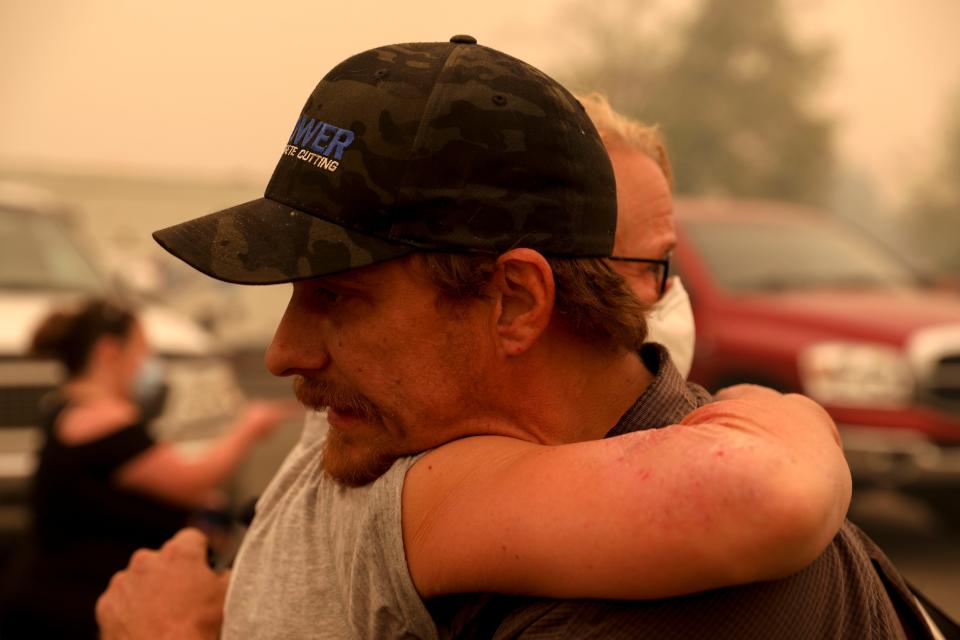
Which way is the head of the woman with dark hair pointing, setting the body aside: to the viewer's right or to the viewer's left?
to the viewer's right

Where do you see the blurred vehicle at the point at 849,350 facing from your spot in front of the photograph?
facing the viewer and to the right of the viewer

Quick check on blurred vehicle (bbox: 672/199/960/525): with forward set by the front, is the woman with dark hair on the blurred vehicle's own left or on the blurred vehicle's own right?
on the blurred vehicle's own right

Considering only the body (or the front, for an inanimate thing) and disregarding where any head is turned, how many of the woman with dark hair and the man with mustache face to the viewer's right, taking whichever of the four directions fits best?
1

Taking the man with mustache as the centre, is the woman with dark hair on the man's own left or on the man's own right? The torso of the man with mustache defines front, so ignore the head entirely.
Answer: on the man's own right

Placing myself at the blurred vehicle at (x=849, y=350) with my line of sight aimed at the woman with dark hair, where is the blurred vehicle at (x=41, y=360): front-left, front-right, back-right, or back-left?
front-right

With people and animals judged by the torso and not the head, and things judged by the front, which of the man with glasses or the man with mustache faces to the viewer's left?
the man with mustache

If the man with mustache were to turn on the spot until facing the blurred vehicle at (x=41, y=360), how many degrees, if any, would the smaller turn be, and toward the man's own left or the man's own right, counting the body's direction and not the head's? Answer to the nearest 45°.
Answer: approximately 45° to the man's own right

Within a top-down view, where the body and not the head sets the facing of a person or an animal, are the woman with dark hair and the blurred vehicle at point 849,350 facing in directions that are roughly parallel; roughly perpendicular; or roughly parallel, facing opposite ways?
roughly perpendicular

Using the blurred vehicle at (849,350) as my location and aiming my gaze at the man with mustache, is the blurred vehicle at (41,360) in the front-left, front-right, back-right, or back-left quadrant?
front-right

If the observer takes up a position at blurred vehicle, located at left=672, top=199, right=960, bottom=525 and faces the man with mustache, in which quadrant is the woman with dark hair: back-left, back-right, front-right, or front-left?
front-right

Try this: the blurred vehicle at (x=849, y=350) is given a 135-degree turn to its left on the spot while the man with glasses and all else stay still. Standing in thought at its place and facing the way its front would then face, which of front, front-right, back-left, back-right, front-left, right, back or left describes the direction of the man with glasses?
back

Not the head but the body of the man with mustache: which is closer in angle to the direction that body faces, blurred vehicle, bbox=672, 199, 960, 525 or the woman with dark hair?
the woman with dark hair

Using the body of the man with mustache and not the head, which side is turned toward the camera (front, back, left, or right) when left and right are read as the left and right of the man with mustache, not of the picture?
left
